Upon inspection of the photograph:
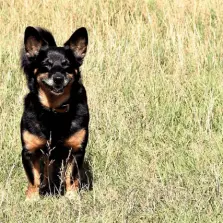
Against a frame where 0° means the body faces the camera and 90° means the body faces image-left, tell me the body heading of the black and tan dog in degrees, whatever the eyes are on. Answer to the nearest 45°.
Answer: approximately 0°
